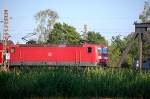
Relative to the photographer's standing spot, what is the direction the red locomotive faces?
facing to the right of the viewer
